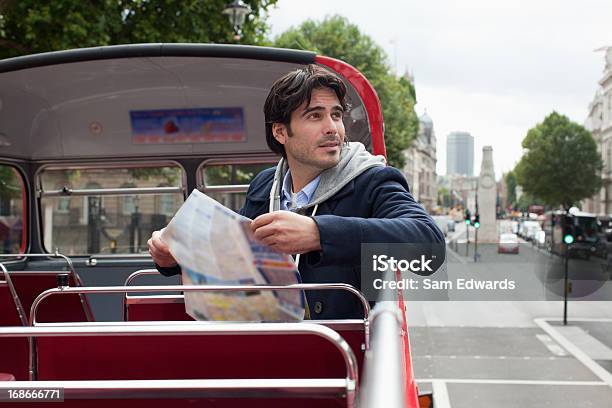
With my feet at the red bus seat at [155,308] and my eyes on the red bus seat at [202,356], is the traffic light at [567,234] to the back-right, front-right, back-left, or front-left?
back-left

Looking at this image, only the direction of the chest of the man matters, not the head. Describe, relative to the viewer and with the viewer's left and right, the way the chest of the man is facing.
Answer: facing the viewer and to the left of the viewer

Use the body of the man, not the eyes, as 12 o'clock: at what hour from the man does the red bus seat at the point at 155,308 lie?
The red bus seat is roughly at 3 o'clock from the man.

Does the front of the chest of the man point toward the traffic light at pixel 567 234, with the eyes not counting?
no

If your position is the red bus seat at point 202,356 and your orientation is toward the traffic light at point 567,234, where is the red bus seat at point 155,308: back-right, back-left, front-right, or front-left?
front-left
